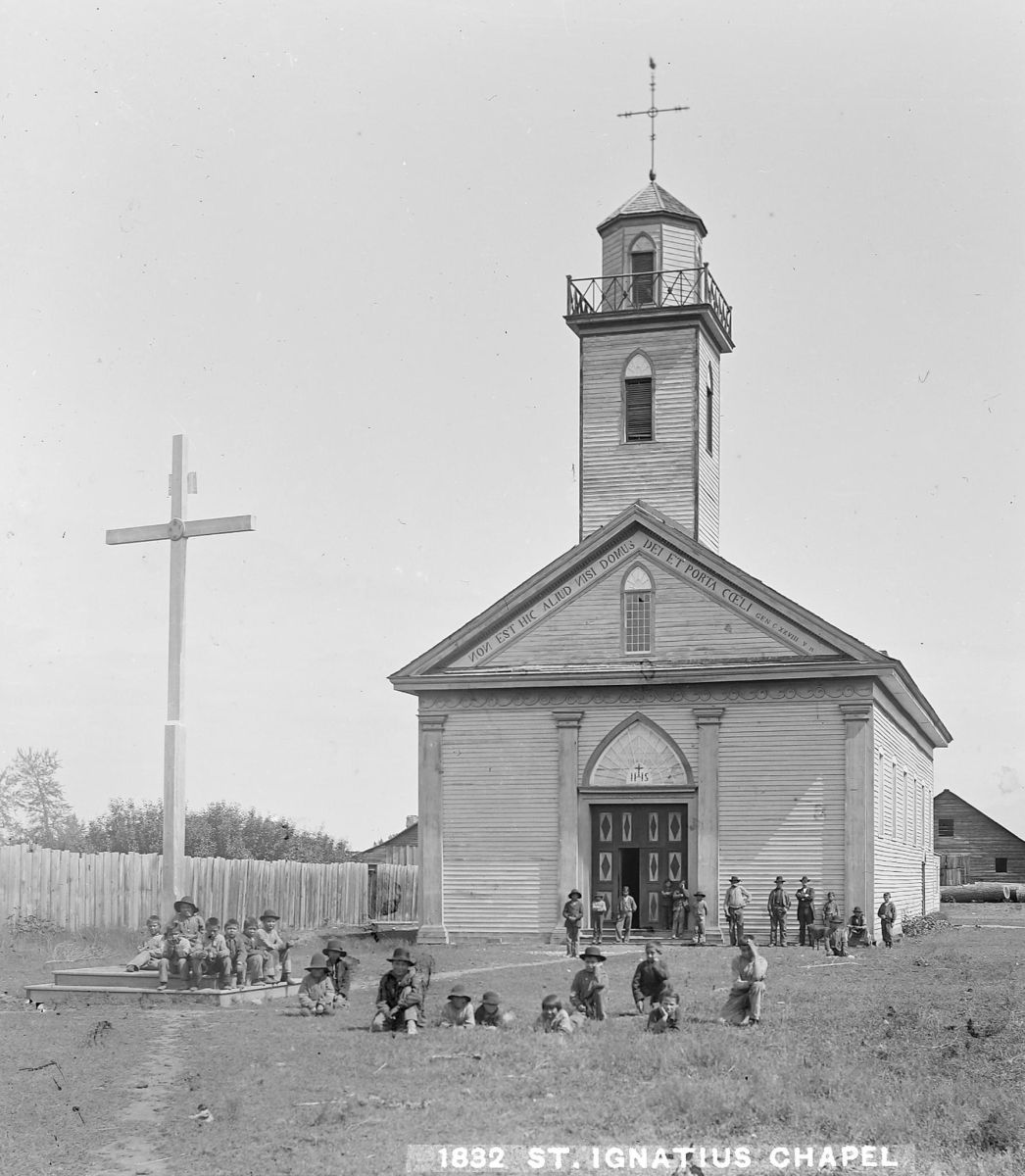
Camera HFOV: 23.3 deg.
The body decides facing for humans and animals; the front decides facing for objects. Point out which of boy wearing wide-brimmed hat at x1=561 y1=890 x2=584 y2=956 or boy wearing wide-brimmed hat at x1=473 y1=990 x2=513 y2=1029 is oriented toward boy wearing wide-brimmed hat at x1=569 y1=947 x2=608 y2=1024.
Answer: boy wearing wide-brimmed hat at x1=561 y1=890 x2=584 y2=956

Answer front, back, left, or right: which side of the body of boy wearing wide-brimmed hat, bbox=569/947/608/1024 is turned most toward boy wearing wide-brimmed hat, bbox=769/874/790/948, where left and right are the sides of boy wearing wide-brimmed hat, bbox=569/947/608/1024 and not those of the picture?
back

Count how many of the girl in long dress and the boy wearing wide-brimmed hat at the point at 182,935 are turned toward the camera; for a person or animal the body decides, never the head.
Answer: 2

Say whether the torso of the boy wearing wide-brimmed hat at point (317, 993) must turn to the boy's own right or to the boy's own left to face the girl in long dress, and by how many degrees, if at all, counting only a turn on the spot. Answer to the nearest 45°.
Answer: approximately 45° to the boy's own left

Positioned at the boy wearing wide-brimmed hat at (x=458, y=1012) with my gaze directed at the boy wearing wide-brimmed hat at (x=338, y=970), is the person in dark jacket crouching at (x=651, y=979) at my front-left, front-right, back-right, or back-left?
back-right

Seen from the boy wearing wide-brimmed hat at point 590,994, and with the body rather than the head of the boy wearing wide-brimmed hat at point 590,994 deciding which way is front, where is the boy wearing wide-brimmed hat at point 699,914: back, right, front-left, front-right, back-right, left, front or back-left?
back
